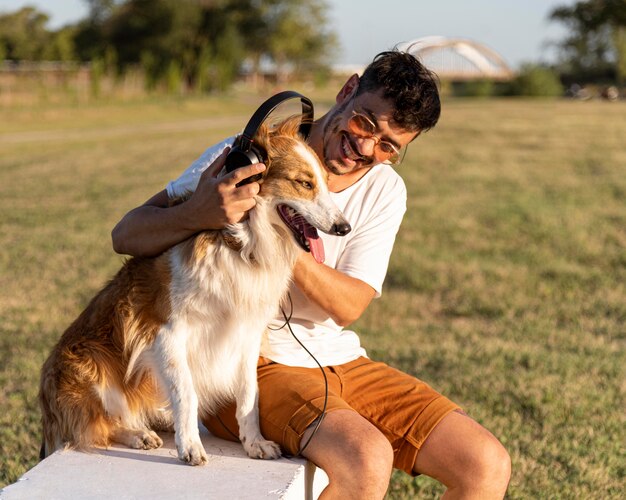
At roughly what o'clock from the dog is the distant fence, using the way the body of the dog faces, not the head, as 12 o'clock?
The distant fence is roughly at 7 o'clock from the dog.

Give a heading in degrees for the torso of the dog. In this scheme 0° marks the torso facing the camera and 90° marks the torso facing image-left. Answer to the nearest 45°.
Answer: approximately 315°

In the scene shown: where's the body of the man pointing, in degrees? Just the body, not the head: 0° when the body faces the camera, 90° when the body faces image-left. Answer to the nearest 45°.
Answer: approximately 315°

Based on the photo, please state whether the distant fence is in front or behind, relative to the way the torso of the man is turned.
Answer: behind
